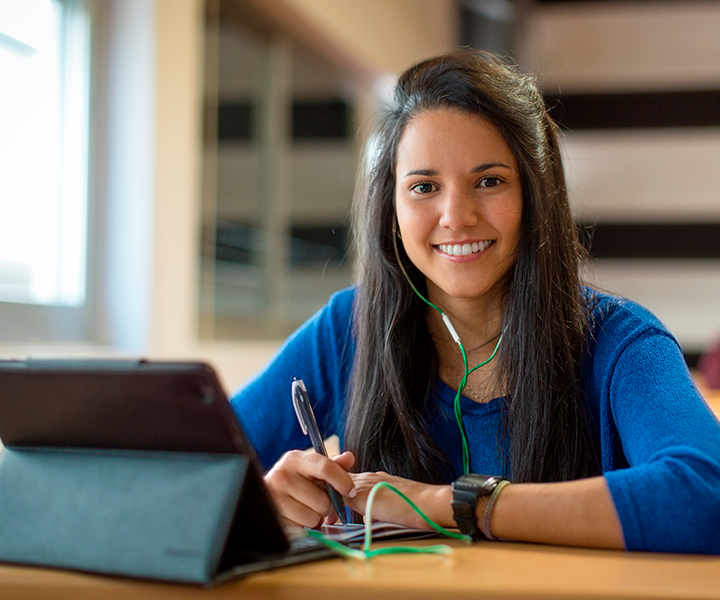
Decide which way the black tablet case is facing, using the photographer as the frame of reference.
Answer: facing away from the viewer and to the right of the viewer

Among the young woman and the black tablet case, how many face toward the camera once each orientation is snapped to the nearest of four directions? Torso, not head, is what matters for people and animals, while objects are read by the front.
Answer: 1

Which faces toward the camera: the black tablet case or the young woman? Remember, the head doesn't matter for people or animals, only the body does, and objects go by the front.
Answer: the young woman

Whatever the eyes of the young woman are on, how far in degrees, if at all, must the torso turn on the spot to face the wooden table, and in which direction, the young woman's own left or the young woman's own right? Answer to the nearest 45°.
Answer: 0° — they already face it

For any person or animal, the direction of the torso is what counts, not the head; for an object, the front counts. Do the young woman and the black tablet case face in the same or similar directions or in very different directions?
very different directions

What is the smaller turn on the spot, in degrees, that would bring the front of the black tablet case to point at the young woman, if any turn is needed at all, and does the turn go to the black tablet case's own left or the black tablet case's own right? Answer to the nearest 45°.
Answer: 0° — it already faces them

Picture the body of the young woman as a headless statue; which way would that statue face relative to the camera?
toward the camera
